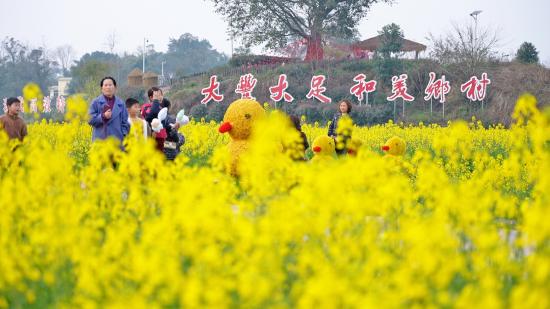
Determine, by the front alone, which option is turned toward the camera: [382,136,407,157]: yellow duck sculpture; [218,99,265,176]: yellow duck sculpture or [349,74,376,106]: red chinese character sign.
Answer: the red chinese character sign

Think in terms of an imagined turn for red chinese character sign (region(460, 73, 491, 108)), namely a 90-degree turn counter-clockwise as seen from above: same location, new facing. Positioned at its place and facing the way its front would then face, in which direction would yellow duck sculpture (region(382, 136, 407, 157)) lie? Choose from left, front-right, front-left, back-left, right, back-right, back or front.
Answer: right

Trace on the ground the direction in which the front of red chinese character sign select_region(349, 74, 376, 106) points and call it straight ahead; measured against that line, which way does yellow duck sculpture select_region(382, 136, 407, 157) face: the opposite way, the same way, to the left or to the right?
to the right

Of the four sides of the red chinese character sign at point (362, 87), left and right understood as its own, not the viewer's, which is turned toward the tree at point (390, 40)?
back

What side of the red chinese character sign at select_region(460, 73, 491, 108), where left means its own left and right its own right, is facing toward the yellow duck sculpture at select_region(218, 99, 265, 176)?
front

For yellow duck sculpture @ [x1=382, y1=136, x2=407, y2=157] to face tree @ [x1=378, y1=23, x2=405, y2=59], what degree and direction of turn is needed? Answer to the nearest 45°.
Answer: approximately 90° to its right

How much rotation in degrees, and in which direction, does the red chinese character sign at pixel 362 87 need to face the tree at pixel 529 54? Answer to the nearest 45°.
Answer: approximately 135° to its left

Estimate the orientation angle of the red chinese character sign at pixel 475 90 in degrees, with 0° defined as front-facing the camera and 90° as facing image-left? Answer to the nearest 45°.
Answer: approximately 0°

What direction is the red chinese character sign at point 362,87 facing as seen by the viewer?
toward the camera

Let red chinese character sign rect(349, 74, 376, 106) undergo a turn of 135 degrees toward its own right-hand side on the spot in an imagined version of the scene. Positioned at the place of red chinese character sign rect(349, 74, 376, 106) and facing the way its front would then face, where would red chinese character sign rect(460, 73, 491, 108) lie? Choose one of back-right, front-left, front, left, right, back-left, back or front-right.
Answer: back-right

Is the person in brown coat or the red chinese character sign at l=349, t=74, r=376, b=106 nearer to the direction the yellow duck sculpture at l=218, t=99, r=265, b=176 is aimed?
the person in brown coat

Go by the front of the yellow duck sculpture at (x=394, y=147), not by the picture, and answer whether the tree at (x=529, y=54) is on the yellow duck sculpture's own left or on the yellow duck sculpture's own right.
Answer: on the yellow duck sculpture's own right

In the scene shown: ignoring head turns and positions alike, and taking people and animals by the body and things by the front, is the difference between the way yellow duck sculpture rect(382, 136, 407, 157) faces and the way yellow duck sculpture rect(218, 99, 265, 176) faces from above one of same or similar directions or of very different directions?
same or similar directions

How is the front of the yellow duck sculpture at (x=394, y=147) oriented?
to the viewer's left

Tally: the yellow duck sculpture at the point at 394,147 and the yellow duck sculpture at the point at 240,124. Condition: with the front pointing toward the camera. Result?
0

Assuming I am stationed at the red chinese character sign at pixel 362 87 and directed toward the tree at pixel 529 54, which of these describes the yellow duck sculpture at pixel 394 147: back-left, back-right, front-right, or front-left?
back-right

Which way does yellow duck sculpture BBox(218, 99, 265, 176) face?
to the viewer's left

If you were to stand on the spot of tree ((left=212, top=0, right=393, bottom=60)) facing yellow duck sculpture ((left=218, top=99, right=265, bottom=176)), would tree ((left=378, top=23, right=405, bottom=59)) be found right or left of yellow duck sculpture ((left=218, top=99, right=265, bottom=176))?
left
